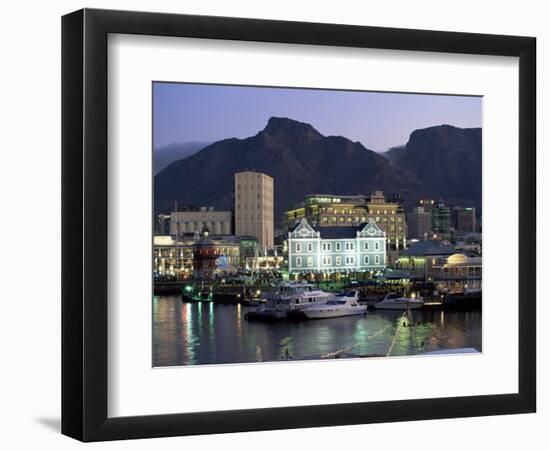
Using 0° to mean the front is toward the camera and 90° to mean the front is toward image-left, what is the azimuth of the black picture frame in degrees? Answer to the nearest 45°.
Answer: approximately 315°
